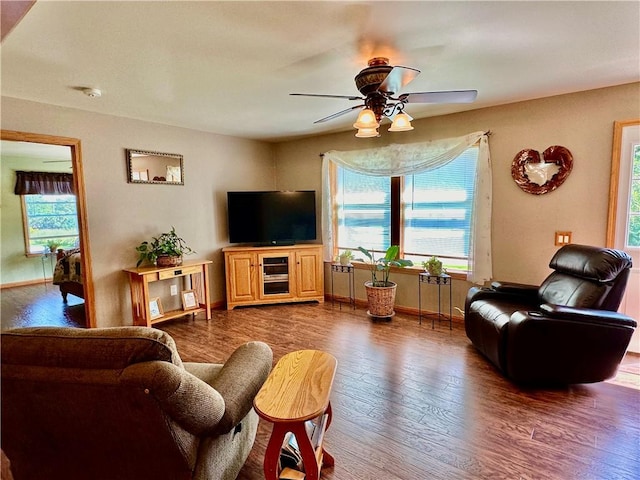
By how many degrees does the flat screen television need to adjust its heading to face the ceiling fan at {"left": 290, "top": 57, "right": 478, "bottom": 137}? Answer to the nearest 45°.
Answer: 0° — it already faces it

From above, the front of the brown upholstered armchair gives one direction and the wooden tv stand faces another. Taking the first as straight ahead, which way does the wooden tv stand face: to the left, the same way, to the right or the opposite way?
the opposite way

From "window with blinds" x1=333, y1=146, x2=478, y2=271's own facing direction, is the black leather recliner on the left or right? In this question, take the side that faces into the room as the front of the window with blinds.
on its left

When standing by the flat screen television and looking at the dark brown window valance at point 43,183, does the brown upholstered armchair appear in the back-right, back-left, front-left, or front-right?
back-left

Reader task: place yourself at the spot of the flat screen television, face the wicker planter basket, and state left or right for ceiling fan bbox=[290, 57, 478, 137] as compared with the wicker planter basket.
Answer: right

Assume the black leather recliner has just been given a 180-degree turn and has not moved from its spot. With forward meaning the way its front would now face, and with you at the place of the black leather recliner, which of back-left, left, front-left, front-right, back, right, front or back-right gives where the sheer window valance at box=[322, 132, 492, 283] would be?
left

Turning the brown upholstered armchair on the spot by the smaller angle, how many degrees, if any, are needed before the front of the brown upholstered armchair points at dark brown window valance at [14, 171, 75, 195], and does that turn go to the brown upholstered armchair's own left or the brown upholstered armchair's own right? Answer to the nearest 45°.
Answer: approximately 45° to the brown upholstered armchair's own left

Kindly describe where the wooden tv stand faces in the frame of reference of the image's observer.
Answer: facing the viewer

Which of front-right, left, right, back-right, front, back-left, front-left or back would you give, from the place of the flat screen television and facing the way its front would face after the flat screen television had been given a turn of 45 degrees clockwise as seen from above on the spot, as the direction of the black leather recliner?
left

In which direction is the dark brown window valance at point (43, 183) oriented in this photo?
toward the camera

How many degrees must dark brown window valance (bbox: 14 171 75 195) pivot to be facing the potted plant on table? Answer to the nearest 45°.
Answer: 0° — it already faces it

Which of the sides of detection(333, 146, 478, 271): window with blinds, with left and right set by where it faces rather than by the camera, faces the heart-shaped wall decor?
left

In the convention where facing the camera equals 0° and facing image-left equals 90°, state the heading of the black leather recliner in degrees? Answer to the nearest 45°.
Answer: approximately 45°

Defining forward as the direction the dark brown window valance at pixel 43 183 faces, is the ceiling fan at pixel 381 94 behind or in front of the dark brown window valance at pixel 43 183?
in front

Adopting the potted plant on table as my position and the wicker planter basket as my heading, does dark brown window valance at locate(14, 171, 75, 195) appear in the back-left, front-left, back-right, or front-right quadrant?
back-left

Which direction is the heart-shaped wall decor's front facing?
toward the camera

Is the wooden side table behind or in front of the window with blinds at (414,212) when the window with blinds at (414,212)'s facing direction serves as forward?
in front

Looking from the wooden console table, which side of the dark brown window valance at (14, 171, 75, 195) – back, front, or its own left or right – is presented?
front

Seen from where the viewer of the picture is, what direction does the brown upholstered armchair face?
facing away from the viewer and to the right of the viewer
